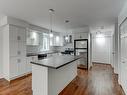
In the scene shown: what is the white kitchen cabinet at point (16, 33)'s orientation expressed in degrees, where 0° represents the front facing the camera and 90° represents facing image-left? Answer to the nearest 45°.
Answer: approximately 315°

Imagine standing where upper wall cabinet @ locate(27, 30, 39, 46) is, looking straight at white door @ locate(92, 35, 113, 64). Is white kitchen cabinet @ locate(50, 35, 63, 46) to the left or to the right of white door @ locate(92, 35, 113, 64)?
left

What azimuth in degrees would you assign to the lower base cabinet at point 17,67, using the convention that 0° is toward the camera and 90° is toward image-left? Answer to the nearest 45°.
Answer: approximately 315°

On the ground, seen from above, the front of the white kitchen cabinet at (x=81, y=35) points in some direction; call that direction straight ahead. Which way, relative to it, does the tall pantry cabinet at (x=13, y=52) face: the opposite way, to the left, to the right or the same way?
to the left

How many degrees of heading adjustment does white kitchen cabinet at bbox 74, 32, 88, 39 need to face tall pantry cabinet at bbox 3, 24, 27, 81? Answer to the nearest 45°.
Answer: approximately 45° to its right
